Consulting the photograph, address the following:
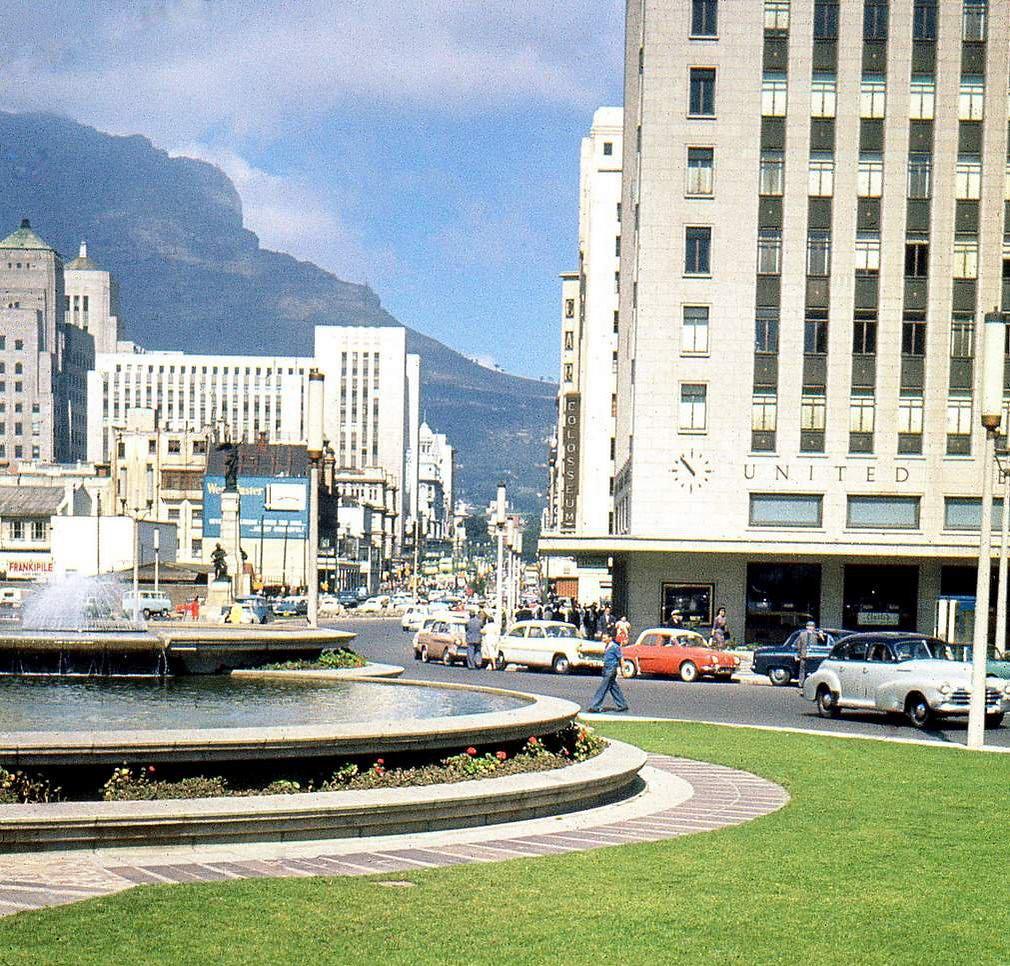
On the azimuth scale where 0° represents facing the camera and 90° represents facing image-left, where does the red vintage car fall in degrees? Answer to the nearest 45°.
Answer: approximately 315°

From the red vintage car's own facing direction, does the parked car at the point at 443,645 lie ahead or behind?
behind

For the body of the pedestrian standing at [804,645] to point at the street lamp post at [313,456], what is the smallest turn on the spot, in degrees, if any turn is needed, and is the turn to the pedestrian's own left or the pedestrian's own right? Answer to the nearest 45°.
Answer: approximately 135° to the pedestrian's own right

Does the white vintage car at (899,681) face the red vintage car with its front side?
no

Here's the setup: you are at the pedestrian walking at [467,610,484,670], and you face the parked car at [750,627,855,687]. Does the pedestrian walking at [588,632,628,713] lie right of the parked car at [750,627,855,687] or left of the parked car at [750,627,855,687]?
right

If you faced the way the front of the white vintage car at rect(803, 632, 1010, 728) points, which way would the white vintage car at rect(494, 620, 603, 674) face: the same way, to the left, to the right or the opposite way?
the same way

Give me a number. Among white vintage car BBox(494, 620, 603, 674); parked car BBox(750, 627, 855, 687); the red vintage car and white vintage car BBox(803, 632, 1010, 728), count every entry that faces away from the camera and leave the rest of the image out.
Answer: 0
